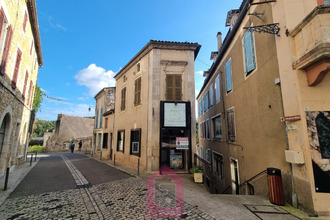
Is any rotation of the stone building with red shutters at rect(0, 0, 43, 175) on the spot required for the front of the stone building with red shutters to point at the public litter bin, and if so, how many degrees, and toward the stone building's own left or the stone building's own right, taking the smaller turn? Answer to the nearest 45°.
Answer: approximately 45° to the stone building's own right

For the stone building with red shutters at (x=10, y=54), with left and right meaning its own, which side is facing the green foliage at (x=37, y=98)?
left

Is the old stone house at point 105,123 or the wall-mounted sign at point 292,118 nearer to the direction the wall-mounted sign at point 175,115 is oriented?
the wall-mounted sign

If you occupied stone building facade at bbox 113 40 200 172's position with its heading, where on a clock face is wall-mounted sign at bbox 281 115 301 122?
The wall-mounted sign is roughly at 11 o'clock from the stone building facade.

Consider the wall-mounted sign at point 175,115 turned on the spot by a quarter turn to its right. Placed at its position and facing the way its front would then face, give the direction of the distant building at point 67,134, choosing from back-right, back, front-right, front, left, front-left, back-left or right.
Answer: front-right

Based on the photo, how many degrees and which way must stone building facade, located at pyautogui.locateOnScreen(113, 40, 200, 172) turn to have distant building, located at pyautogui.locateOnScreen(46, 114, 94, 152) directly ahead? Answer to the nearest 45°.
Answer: approximately 135° to its right

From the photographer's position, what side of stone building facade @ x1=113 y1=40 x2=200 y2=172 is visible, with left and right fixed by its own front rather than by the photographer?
front

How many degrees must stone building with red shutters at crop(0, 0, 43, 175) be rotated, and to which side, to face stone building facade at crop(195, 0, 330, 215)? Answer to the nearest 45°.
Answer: approximately 45° to its right

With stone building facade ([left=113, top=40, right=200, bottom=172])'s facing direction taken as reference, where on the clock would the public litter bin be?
The public litter bin is roughly at 11 o'clock from the stone building facade.

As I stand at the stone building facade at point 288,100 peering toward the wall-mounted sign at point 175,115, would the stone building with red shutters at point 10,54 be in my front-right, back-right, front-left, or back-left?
front-left

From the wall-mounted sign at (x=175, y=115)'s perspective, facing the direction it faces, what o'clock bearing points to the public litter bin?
The public litter bin is roughly at 11 o'clock from the wall-mounted sign.

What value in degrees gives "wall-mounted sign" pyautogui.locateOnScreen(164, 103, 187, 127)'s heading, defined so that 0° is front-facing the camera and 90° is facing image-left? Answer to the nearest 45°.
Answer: approximately 0°

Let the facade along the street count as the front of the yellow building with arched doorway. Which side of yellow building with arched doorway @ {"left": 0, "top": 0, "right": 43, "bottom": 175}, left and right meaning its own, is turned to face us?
right

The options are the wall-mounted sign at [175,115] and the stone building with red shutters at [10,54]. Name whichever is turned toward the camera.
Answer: the wall-mounted sign
